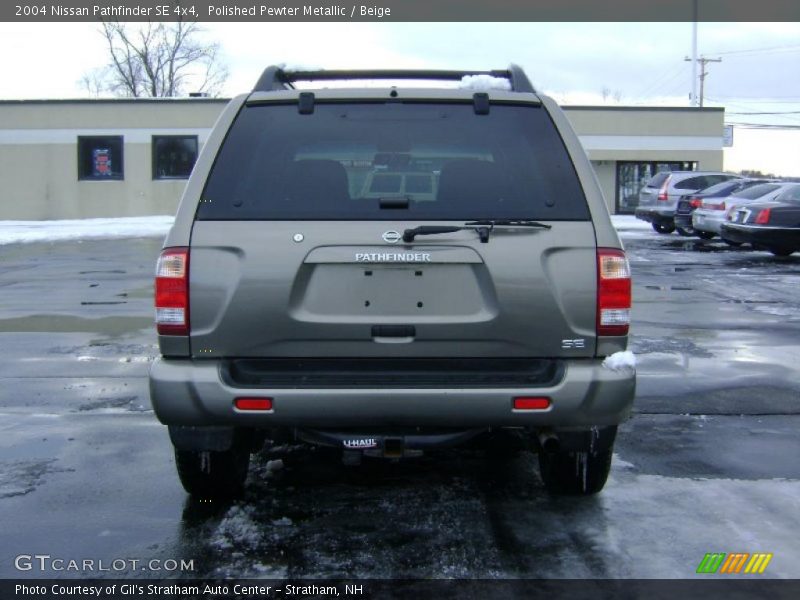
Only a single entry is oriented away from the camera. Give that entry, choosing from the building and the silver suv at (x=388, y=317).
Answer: the silver suv

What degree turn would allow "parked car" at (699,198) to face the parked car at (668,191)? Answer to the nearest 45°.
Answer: approximately 45° to its left

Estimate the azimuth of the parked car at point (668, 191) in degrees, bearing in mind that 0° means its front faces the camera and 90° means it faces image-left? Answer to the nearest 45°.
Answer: approximately 225°

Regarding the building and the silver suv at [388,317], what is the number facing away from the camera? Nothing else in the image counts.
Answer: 1

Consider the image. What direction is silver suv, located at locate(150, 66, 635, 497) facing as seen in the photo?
away from the camera

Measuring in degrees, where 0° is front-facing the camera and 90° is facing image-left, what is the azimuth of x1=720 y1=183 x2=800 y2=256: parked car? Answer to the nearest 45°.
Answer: approximately 225°

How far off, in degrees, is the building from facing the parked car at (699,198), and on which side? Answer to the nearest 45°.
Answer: approximately 45° to its left

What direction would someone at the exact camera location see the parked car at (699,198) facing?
facing away from the viewer and to the right of the viewer
